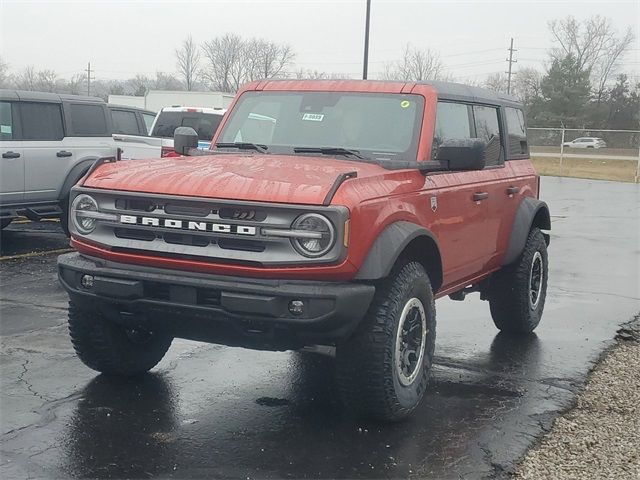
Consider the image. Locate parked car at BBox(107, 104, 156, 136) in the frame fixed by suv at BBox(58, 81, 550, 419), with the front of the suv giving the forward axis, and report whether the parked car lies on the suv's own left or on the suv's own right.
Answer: on the suv's own right

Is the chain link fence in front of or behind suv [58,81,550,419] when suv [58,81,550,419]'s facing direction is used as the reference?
behind

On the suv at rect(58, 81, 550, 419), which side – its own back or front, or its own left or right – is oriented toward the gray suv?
right

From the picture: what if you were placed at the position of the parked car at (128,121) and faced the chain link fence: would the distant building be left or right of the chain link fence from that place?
left

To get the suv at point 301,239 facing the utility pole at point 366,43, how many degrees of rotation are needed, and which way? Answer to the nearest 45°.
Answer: approximately 135° to its right

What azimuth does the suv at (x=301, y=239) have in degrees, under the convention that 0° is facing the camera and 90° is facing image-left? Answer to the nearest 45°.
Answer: approximately 45°

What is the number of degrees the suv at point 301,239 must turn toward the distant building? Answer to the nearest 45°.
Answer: approximately 135° to its right
